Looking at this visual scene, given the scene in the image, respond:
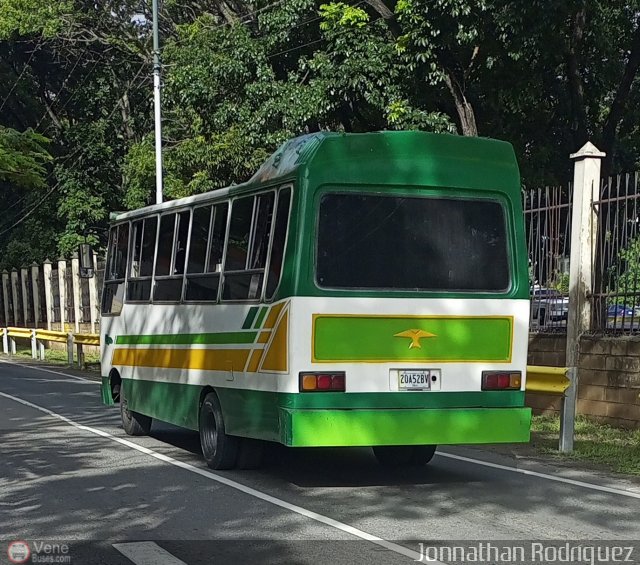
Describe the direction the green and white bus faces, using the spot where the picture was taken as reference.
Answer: facing away from the viewer and to the left of the viewer

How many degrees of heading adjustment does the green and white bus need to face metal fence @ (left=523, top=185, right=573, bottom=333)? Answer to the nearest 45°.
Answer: approximately 90° to its right

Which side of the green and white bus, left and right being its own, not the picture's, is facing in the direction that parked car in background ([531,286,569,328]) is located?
right

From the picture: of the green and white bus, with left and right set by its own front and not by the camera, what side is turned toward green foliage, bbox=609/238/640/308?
right

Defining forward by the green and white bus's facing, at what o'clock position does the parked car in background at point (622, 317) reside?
The parked car in background is roughly at 3 o'clock from the green and white bus.

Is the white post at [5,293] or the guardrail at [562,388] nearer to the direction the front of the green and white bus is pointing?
the white post

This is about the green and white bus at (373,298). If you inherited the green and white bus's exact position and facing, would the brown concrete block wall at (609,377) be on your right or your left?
on your right
